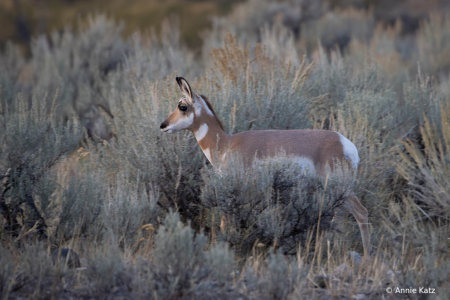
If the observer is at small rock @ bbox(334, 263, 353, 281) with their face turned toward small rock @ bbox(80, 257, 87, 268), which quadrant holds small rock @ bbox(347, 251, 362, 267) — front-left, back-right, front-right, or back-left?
back-right

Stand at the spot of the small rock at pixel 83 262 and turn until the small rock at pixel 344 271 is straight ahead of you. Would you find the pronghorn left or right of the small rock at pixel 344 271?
left

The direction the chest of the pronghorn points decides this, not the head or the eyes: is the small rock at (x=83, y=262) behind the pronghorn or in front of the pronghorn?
in front

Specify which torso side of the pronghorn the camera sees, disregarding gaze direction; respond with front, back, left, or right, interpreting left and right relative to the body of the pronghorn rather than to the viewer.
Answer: left

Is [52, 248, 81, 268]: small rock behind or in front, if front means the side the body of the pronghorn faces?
in front

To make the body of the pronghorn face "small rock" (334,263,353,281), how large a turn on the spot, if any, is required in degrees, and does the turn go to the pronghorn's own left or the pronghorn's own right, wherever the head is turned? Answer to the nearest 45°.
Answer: approximately 90° to the pronghorn's own left
